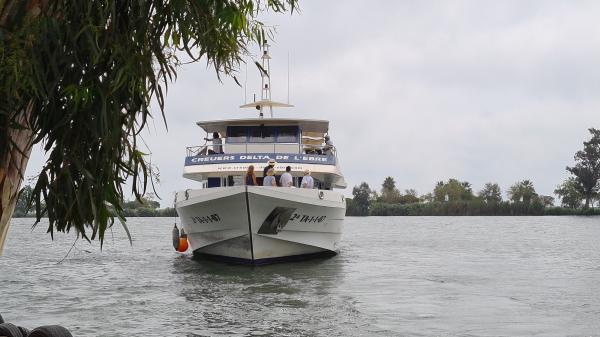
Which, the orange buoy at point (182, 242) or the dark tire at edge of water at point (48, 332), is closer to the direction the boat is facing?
the dark tire at edge of water

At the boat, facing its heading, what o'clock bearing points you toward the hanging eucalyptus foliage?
The hanging eucalyptus foliage is roughly at 12 o'clock from the boat.

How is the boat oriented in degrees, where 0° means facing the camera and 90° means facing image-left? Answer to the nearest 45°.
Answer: approximately 0°

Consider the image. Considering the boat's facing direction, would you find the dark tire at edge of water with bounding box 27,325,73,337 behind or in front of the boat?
in front

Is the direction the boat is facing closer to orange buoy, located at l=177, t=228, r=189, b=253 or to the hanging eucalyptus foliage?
the hanging eucalyptus foliage
